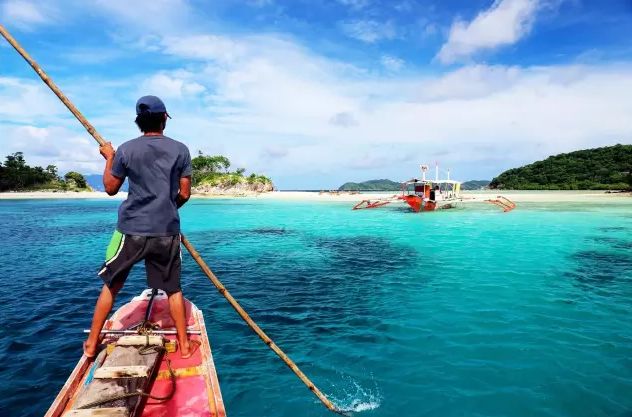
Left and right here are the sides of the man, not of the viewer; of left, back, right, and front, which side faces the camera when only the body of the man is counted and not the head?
back

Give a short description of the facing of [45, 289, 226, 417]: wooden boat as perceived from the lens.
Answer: facing away from the viewer

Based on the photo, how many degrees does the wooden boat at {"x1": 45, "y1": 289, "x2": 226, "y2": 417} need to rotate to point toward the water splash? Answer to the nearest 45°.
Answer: approximately 90° to its right
